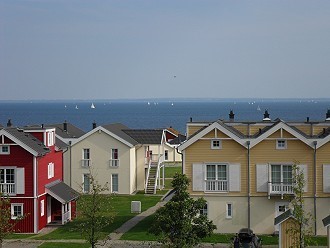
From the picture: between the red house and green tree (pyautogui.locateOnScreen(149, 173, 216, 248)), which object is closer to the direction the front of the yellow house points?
the green tree

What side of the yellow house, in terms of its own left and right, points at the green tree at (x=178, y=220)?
front

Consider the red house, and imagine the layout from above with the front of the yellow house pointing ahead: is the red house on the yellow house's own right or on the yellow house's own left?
on the yellow house's own right

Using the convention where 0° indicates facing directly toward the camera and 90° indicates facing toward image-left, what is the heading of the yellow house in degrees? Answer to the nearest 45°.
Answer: approximately 0°
